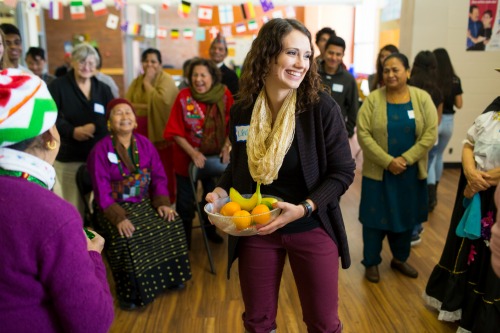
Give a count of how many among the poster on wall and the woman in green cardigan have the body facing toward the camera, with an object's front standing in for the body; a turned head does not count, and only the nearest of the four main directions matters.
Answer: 2

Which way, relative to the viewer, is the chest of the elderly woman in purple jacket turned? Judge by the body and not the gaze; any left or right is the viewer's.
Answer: facing the viewer and to the right of the viewer

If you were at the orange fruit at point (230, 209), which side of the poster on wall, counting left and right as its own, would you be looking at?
front

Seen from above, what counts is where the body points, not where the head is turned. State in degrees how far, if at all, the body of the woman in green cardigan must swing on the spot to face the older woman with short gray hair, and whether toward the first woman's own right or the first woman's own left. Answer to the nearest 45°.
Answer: approximately 90° to the first woman's own right

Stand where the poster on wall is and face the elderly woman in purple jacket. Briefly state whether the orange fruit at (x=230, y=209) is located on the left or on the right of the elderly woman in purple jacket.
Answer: left

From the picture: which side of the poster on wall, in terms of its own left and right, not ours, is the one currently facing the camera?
front

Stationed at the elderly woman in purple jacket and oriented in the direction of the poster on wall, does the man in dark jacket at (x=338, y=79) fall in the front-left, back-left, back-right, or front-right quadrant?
front-left

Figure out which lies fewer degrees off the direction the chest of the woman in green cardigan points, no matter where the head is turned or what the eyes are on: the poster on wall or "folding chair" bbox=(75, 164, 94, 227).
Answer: the folding chair

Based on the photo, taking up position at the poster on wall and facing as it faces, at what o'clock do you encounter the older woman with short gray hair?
The older woman with short gray hair is roughly at 2 o'clock from the poster on wall.

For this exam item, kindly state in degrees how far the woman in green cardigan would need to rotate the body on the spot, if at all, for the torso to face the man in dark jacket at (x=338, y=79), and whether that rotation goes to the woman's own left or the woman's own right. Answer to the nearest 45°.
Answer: approximately 135° to the woman's own right

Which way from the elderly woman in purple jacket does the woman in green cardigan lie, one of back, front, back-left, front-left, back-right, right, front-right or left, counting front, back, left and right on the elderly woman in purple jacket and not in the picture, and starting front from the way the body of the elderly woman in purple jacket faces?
front-left

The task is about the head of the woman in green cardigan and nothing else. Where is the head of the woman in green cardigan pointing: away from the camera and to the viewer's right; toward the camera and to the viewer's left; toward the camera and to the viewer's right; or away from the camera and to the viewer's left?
toward the camera and to the viewer's left
